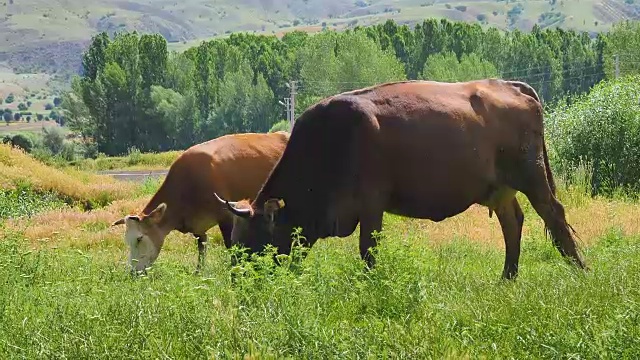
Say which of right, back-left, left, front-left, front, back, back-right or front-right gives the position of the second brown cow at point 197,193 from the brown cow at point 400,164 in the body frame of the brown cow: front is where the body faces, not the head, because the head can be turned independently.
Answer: front-right

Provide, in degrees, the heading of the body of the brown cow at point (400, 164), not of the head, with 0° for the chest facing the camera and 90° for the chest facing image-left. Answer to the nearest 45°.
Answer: approximately 90°
